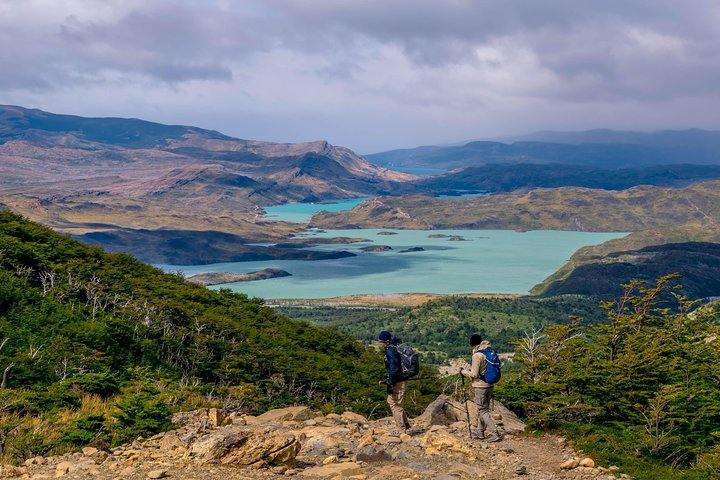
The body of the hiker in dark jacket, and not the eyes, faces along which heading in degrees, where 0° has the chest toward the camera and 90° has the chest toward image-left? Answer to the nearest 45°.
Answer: approximately 90°

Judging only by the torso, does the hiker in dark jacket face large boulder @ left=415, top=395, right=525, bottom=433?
no

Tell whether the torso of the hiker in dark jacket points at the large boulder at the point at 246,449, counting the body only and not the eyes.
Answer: no

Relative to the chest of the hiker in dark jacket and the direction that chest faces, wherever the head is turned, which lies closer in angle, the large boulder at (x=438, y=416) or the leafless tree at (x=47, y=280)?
the leafless tree

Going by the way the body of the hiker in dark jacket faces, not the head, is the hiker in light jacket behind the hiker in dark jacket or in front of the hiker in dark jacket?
behind

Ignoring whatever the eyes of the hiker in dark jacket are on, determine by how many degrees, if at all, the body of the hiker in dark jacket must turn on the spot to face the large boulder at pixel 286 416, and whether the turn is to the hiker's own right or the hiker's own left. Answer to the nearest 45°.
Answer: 0° — they already face it

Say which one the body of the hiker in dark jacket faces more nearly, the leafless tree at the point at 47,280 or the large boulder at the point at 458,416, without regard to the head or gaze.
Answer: the leafless tree
